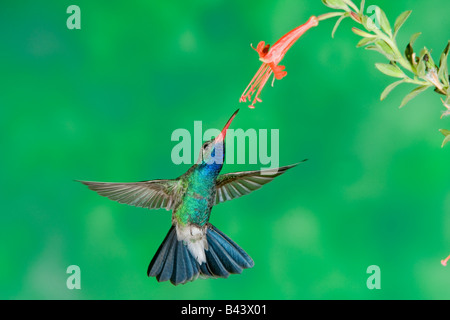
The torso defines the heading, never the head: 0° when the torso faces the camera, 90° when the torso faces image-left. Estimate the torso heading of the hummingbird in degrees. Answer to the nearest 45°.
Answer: approximately 315°
